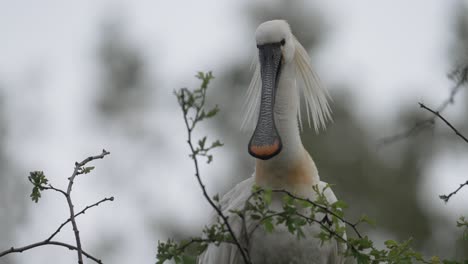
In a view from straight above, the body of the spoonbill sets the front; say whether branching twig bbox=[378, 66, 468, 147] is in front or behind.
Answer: behind

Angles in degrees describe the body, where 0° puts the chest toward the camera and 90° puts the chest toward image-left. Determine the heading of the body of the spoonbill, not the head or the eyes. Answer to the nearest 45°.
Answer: approximately 0°
